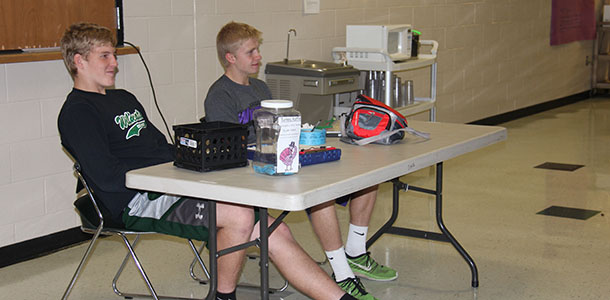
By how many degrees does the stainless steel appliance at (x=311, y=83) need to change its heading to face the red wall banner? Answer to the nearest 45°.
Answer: approximately 90° to its left

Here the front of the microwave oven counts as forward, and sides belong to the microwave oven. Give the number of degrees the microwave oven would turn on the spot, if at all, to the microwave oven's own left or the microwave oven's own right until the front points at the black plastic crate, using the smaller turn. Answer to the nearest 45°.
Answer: approximately 45° to the microwave oven's own right

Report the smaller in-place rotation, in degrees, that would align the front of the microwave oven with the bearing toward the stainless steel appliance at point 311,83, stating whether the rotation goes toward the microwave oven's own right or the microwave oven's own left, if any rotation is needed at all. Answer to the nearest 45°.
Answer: approximately 90° to the microwave oven's own right

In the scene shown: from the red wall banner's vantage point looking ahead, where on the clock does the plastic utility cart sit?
The plastic utility cart is roughly at 2 o'clock from the red wall banner.

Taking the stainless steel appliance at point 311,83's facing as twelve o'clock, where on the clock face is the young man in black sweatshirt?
The young man in black sweatshirt is roughly at 2 o'clock from the stainless steel appliance.

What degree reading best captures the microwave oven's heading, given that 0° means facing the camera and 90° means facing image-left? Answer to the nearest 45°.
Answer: approximately 315°

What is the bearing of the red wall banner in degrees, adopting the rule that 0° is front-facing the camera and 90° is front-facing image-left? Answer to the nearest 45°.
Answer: approximately 315°

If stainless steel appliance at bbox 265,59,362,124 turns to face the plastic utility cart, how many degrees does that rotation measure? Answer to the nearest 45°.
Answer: approximately 90° to its left

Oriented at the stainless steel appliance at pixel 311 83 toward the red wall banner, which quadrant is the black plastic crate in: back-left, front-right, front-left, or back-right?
back-right

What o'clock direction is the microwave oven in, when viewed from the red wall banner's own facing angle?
The microwave oven is roughly at 2 o'clock from the red wall banner.

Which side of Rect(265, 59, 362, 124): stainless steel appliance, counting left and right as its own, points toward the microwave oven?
left
